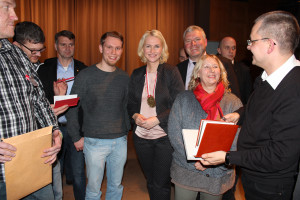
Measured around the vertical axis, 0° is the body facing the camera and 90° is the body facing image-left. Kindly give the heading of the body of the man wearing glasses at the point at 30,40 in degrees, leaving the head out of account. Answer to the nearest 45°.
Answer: approximately 315°

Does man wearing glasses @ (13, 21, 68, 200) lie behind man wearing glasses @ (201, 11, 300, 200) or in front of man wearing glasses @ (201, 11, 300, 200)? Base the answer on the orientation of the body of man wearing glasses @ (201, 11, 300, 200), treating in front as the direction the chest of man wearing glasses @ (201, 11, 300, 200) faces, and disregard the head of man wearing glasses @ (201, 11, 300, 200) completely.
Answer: in front

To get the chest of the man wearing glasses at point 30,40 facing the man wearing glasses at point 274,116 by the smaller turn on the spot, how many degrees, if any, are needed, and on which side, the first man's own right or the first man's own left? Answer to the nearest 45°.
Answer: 0° — they already face them

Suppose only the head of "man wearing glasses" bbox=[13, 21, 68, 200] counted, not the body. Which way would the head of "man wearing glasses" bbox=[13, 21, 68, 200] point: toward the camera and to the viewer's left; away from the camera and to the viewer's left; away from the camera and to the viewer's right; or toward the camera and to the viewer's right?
toward the camera and to the viewer's right

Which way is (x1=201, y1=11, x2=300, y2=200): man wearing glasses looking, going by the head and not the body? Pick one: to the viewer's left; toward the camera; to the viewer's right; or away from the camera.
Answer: to the viewer's left

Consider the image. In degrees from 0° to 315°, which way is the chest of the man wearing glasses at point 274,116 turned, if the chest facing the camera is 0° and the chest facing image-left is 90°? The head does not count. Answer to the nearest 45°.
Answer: approximately 90°

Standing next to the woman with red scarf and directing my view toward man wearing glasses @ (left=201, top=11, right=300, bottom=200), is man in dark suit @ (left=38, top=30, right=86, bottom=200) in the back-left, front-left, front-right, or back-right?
back-right

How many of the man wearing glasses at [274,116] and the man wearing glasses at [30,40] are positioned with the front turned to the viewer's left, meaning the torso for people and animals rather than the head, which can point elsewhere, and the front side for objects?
1

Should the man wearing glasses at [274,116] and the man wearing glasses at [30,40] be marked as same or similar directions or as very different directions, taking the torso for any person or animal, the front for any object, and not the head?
very different directions
